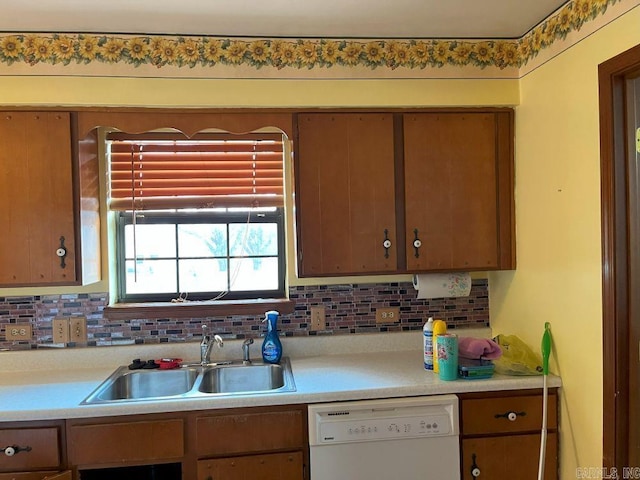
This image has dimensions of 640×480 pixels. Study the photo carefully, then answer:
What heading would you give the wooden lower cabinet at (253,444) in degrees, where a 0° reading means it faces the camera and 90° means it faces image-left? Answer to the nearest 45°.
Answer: approximately 0°

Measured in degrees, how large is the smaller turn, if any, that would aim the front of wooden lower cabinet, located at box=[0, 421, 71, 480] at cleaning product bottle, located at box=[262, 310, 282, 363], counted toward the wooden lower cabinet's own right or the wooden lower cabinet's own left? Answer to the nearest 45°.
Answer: approximately 90° to the wooden lower cabinet's own left

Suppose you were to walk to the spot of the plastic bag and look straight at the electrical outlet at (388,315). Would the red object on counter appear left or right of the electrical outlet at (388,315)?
left
